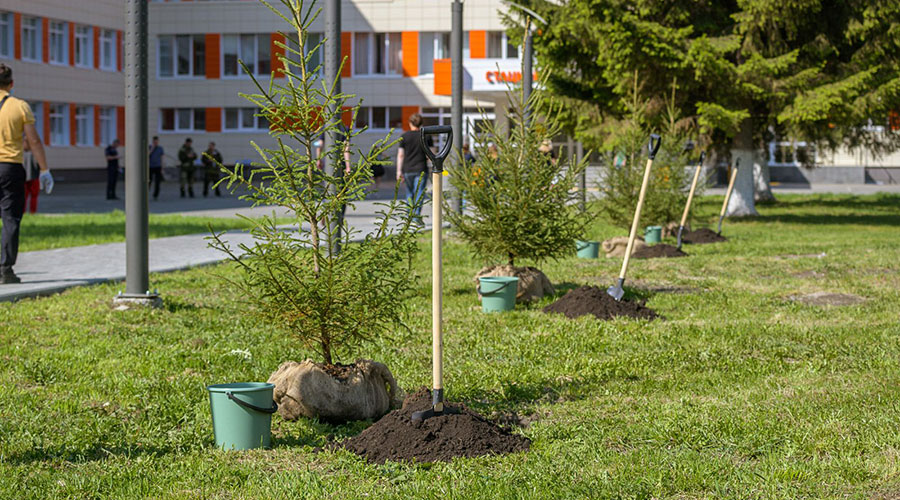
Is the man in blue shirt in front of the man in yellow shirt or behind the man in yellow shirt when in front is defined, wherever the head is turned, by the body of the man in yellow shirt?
in front

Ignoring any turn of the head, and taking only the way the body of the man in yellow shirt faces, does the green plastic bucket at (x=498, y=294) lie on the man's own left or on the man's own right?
on the man's own right

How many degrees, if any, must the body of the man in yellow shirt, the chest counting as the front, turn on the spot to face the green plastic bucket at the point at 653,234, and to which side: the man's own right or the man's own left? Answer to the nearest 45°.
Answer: approximately 45° to the man's own right

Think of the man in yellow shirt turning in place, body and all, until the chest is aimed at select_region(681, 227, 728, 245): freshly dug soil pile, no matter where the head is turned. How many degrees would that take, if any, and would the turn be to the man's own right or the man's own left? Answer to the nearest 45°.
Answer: approximately 45° to the man's own right
